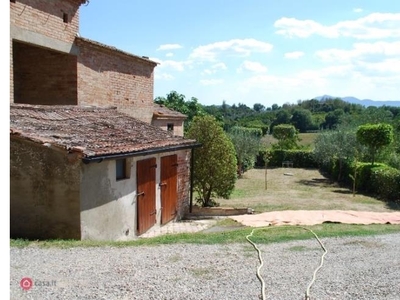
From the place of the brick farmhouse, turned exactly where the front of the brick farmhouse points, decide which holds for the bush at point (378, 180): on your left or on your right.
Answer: on your left

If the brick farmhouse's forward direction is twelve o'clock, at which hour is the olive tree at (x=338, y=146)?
The olive tree is roughly at 9 o'clock from the brick farmhouse.

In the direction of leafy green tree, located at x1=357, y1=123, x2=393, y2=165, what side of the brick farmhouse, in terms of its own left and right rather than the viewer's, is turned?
left

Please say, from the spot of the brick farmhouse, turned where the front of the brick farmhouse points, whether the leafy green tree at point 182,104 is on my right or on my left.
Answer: on my left

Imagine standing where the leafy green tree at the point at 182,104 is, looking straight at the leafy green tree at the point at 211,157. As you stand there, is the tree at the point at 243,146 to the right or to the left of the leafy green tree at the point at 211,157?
left

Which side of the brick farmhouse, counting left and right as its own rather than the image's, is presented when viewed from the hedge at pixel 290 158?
left

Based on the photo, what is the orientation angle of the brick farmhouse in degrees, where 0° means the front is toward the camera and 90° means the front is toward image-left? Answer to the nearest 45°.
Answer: approximately 315°

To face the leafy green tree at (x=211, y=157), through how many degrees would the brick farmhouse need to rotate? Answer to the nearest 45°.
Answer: approximately 90° to its left

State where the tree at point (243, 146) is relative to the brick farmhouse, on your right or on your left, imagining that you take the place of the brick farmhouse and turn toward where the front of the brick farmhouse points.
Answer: on your left
